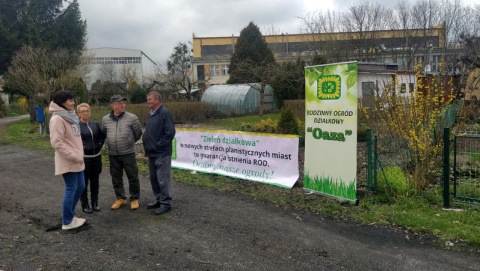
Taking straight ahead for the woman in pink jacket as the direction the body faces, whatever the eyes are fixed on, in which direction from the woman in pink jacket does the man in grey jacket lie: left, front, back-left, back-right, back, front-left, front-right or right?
front-left

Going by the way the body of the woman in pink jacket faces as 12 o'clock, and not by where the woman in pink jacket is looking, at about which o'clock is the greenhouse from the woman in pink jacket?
The greenhouse is roughly at 10 o'clock from the woman in pink jacket.

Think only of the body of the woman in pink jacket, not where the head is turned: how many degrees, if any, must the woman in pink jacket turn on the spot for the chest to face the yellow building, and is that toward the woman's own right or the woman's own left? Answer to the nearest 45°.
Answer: approximately 45° to the woman's own left

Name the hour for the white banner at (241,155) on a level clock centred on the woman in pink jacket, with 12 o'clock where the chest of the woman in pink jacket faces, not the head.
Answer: The white banner is roughly at 11 o'clock from the woman in pink jacket.

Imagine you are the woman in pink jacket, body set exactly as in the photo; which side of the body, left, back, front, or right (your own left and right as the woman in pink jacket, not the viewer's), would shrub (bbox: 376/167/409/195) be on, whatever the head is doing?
front

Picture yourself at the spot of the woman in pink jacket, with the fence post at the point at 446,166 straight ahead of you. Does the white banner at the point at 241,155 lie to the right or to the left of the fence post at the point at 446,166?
left

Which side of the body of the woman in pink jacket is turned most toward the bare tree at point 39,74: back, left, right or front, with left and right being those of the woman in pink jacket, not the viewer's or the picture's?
left

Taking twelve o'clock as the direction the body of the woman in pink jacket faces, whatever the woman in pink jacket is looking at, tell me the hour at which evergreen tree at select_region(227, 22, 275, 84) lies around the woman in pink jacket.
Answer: The evergreen tree is roughly at 10 o'clock from the woman in pink jacket.

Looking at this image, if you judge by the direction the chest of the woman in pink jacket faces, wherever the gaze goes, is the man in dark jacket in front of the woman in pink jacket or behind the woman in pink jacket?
in front

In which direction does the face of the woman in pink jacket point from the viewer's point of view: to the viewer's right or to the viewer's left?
to the viewer's right

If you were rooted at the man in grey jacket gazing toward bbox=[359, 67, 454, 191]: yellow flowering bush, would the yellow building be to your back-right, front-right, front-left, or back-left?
front-left

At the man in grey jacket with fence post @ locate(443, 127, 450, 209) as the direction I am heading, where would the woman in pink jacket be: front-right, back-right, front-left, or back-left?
back-right

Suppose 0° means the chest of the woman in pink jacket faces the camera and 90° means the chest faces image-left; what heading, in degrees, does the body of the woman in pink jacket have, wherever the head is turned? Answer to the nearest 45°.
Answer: approximately 270°

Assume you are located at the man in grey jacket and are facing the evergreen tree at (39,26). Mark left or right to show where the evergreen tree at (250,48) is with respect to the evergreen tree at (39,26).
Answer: right

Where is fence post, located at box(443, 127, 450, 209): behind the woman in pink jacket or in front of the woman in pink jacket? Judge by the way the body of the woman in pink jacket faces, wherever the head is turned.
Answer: in front
